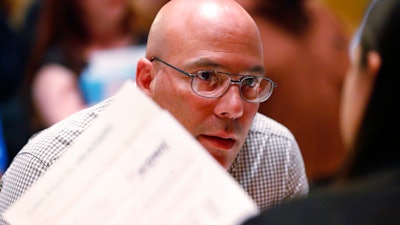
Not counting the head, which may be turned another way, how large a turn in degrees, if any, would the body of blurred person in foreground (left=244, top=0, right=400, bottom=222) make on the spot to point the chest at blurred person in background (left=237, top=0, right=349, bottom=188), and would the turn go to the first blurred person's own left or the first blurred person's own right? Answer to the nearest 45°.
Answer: approximately 45° to the first blurred person's own right

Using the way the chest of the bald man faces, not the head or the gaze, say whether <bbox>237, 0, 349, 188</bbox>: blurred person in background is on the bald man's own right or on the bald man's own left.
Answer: on the bald man's own left

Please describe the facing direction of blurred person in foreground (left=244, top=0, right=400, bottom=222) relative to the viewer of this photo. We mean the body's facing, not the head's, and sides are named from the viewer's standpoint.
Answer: facing away from the viewer and to the left of the viewer

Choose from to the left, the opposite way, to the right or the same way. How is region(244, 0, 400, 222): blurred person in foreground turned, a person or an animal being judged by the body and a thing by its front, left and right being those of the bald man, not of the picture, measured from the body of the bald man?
the opposite way

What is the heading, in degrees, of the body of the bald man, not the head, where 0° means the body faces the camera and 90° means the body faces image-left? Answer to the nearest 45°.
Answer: approximately 315°

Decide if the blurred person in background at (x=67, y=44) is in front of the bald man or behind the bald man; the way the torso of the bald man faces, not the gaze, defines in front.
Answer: behind

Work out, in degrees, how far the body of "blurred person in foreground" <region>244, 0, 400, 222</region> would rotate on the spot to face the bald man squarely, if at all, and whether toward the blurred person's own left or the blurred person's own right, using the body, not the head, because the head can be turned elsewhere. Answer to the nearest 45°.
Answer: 0° — they already face them
